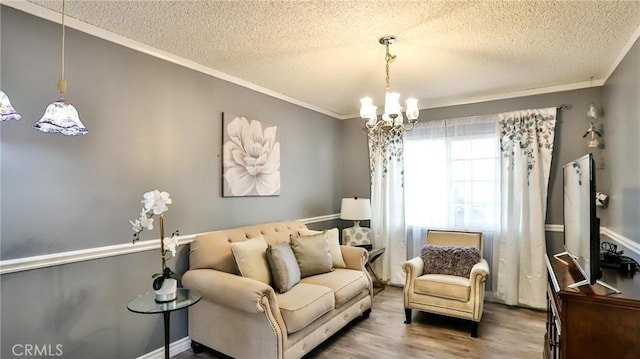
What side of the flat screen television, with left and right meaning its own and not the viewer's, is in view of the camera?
left

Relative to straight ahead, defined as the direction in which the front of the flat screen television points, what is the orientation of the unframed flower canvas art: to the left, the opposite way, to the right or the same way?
the opposite way

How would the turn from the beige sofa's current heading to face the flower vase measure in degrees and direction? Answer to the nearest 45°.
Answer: approximately 90° to its right

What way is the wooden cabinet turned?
to the viewer's left

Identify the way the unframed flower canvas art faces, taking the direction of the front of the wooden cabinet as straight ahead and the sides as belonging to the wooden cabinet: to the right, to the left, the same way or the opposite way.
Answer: the opposite way
